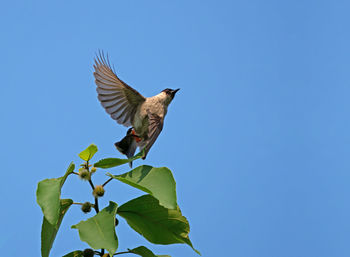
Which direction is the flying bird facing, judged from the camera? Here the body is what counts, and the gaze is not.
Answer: to the viewer's right
